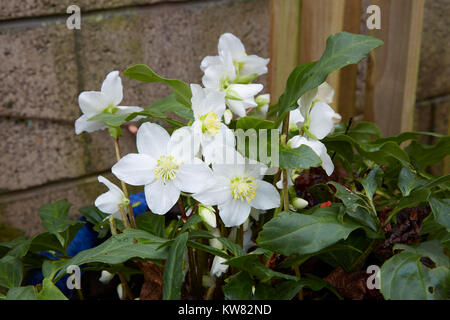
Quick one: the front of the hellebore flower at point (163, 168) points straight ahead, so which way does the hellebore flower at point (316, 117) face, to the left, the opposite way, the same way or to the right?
to the left

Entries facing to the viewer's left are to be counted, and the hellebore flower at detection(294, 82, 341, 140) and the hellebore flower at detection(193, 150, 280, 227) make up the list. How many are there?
0

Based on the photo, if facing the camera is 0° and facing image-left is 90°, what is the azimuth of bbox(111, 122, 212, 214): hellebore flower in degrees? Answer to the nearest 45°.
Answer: approximately 0°

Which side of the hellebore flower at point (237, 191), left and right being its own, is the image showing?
front

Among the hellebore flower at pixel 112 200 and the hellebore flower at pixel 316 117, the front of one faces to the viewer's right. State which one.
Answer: the hellebore flower at pixel 316 117

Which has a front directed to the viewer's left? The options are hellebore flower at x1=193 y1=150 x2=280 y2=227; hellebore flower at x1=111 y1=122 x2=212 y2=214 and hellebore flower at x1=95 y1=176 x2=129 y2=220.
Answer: hellebore flower at x1=95 y1=176 x2=129 y2=220

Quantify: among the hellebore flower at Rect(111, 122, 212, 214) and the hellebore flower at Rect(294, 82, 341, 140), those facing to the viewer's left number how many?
0

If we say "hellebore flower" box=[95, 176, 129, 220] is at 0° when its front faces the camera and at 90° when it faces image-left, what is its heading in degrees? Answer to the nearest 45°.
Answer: approximately 90°

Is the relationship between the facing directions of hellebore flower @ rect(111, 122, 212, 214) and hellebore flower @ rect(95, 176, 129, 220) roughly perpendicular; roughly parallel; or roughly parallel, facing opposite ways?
roughly perpendicular

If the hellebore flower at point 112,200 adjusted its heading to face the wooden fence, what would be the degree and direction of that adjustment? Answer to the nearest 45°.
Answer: approximately 135° to its right

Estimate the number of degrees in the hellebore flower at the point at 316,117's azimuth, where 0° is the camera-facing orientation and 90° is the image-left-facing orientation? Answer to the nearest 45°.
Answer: approximately 270°

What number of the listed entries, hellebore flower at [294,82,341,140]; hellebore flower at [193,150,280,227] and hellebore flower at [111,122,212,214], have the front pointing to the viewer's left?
0
